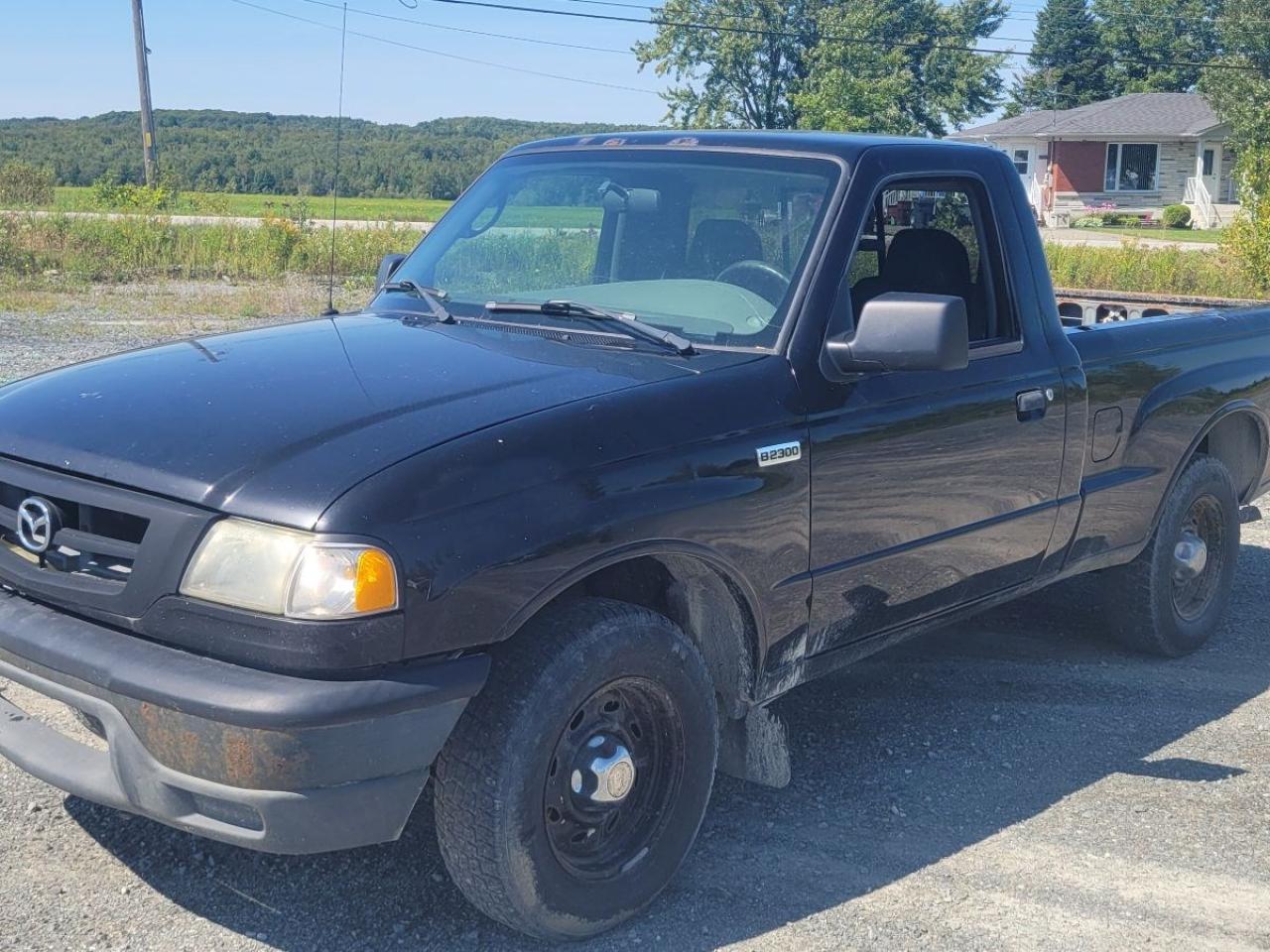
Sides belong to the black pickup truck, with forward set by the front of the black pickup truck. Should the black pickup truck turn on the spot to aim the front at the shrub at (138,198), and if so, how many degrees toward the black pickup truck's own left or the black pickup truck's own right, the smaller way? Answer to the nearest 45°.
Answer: approximately 135° to the black pickup truck's own right

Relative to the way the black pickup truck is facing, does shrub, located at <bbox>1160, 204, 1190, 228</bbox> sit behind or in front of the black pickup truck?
behind

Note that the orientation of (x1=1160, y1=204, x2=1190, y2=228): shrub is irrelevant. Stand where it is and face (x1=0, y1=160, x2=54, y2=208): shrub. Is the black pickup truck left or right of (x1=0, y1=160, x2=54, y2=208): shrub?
left

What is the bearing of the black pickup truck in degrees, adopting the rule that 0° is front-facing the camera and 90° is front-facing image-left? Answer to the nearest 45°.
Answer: approximately 45°

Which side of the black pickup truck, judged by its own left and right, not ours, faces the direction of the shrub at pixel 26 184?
right

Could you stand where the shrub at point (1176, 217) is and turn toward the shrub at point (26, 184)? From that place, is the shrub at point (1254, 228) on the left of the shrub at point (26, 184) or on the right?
left

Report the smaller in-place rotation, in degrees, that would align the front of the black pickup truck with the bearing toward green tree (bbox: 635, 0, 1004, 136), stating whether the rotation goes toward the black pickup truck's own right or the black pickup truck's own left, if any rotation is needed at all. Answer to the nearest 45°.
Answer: approximately 135° to the black pickup truck's own right

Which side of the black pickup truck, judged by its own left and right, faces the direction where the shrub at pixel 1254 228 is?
back
